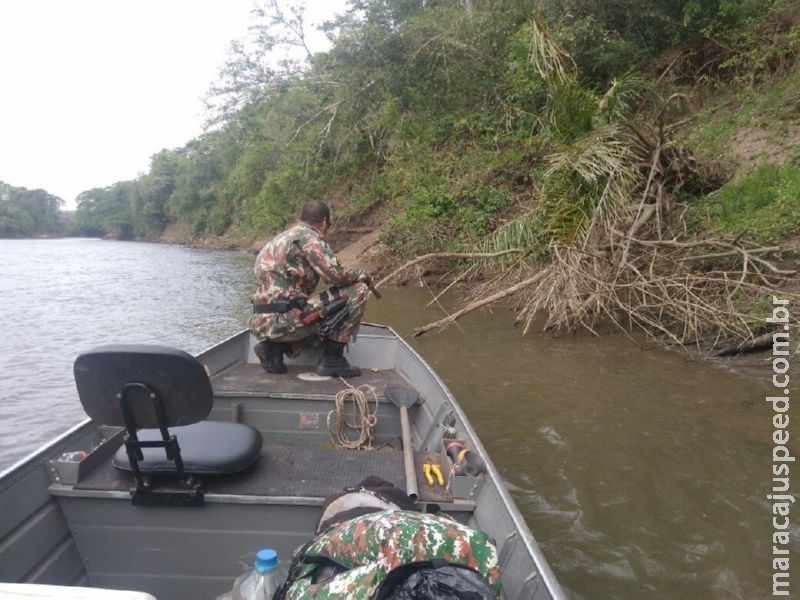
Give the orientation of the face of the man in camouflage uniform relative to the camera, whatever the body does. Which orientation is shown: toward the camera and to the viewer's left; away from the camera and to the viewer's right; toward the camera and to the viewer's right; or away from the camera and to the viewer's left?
away from the camera and to the viewer's right

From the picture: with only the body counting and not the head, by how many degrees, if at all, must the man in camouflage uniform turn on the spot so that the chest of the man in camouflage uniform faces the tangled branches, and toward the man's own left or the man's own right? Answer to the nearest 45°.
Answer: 0° — they already face it

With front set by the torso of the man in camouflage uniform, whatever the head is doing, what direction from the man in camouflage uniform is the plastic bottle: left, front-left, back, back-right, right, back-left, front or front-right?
back-right

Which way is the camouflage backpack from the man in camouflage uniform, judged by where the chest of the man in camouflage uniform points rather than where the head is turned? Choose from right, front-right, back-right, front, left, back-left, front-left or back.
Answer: back-right

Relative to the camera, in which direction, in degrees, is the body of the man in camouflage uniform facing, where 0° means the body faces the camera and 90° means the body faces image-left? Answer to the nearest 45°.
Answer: approximately 225°

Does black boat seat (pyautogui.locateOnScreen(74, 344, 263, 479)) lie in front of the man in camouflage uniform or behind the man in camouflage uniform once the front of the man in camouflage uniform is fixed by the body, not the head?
behind
